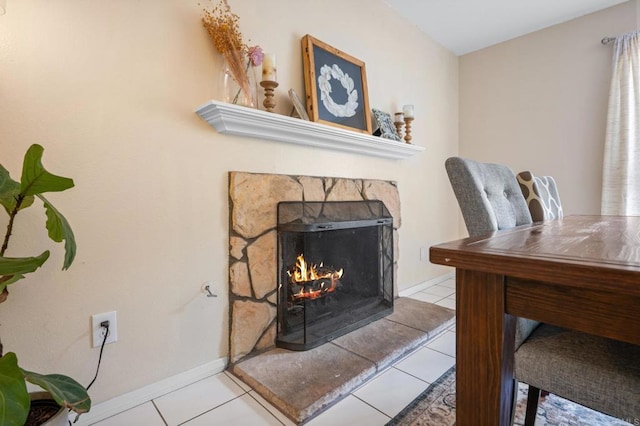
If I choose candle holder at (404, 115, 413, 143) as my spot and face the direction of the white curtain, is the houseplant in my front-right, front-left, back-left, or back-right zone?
back-right

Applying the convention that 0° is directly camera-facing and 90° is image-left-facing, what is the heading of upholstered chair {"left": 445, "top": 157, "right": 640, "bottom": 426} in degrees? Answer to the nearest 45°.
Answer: approximately 315°

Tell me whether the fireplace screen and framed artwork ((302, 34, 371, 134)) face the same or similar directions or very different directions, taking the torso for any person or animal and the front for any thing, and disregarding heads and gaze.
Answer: same or similar directions

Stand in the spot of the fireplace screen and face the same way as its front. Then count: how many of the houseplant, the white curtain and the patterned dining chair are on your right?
1

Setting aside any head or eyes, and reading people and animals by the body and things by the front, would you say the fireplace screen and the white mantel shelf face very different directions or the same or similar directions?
same or similar directions

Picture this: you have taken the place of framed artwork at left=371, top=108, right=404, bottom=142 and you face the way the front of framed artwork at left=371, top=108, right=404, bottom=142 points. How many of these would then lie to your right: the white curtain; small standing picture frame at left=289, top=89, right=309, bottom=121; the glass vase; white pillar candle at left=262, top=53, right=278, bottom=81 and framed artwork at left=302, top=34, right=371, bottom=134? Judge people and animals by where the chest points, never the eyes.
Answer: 4

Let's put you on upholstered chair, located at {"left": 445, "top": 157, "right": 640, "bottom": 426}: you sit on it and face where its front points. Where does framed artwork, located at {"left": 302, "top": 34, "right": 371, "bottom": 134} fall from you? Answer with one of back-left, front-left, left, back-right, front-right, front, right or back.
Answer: back

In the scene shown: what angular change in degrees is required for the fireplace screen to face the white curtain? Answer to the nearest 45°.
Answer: approximately 45° to its left

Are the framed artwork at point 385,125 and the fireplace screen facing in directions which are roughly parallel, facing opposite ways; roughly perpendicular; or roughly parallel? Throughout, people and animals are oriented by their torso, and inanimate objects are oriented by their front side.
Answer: roughly parallel

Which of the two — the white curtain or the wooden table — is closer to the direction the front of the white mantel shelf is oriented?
the wooden table

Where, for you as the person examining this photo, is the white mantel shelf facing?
facing the viewer and to the right of the viewer

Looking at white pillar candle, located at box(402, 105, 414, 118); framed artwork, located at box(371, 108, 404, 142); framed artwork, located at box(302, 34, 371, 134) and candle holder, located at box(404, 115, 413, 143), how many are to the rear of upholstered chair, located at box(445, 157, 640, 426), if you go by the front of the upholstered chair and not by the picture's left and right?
4

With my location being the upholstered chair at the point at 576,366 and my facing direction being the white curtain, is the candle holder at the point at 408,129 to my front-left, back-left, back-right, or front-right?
front-left
